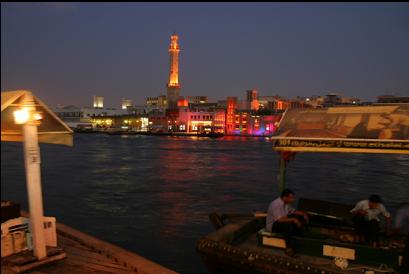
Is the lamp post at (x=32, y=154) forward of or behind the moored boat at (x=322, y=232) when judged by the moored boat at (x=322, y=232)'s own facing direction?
forward

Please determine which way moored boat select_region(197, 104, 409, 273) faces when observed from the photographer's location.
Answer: facing to the left of the viewer

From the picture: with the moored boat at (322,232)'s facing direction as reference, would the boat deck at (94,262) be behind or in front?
in front
